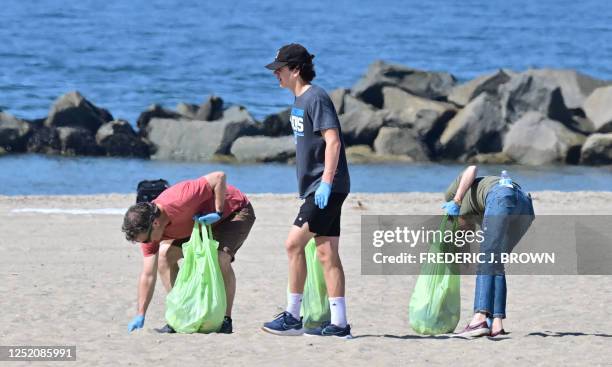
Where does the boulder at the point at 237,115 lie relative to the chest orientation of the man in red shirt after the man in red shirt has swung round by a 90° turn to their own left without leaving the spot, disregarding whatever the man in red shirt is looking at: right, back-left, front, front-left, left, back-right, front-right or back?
back

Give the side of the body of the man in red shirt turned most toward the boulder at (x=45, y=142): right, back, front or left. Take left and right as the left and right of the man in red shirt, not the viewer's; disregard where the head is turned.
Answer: right

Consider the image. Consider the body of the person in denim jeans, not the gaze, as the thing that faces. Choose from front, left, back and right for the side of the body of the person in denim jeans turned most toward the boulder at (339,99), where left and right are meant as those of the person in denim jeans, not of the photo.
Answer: right

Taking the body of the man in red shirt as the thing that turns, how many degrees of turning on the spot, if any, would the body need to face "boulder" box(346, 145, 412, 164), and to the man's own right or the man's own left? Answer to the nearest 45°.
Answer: approximately 90° to the man's own right

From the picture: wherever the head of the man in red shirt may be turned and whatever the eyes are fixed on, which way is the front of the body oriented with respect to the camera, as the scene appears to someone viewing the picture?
to the viewer's left

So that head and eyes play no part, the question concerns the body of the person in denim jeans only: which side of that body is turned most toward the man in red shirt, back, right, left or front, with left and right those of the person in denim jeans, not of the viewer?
front

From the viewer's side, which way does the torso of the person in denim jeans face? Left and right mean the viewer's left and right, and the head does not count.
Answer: facing to the left of the viewer

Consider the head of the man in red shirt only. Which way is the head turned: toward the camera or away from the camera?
toward the camera

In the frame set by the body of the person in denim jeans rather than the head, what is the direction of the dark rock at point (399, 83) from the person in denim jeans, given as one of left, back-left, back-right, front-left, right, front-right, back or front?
right

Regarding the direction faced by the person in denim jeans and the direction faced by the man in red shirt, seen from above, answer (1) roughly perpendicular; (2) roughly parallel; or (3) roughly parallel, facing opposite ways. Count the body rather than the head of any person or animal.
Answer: roughly parallel

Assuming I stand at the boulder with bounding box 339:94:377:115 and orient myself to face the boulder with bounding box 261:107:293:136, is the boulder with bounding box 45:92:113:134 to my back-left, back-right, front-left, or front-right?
front-right

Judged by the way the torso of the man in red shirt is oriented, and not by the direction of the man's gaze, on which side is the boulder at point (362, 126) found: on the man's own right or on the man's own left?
on the man's own right
